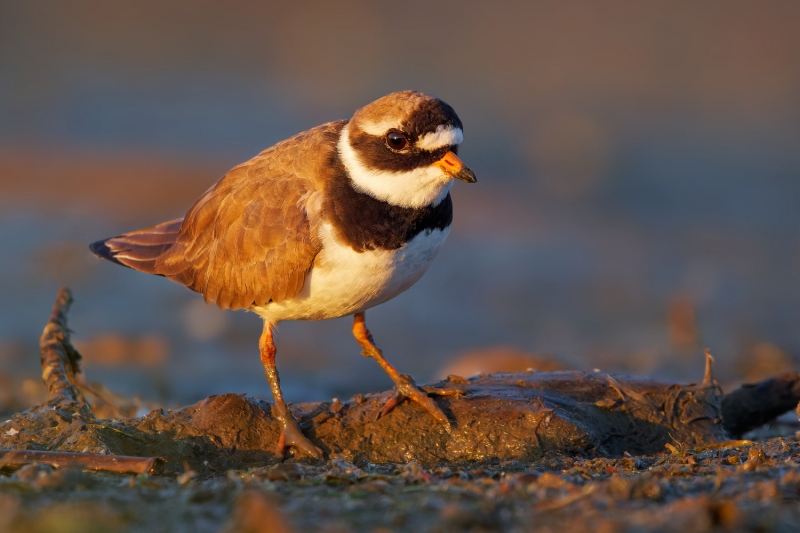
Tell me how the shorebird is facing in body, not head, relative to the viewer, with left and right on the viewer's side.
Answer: facing the viewer and to the right of the viewer
